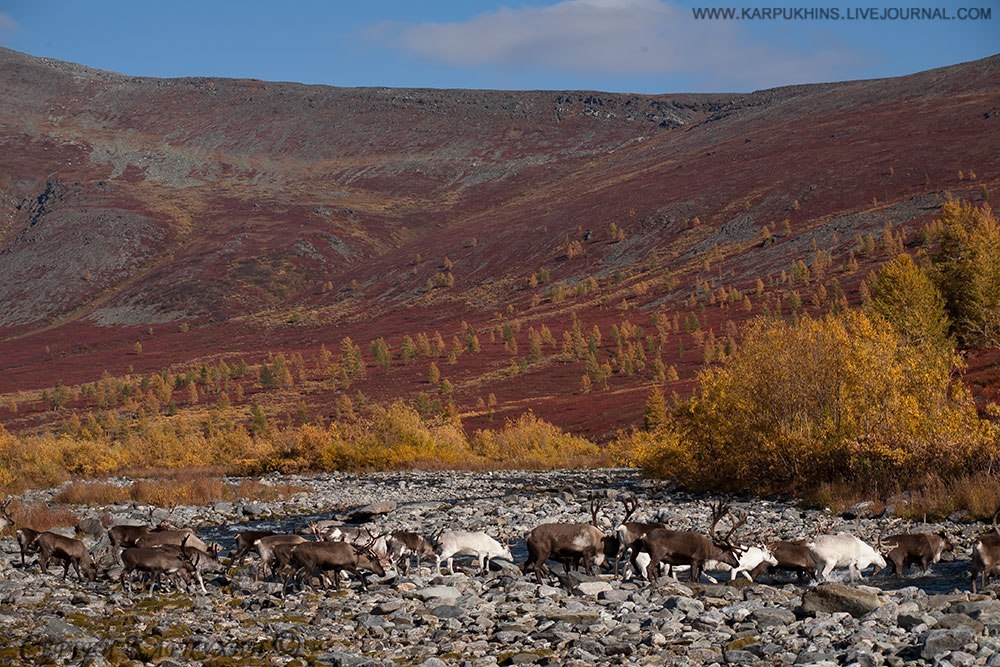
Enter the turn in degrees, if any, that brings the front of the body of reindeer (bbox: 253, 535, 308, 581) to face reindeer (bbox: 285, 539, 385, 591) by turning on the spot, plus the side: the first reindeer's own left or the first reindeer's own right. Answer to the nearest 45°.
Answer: approximately 45° to the first reindeer's own right

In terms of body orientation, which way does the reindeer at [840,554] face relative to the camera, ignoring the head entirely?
to the viewer's right

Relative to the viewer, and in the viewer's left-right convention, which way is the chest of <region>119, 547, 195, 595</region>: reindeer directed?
facing to the right of the viewer

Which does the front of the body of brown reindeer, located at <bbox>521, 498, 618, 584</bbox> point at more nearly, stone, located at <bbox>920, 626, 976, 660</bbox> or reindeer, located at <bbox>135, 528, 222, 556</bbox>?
the stone

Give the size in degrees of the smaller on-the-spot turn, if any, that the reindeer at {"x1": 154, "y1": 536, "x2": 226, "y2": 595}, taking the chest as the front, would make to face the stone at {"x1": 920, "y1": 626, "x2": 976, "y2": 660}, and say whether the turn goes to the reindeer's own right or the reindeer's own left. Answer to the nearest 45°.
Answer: approximately 45° to the reindeer's own right

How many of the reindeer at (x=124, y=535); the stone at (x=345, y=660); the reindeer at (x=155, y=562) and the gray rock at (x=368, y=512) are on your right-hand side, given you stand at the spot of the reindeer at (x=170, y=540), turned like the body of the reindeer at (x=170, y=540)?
2

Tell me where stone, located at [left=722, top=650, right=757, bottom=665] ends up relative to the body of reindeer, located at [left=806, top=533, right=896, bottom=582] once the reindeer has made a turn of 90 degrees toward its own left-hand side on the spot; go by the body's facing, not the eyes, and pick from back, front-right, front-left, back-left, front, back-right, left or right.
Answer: back

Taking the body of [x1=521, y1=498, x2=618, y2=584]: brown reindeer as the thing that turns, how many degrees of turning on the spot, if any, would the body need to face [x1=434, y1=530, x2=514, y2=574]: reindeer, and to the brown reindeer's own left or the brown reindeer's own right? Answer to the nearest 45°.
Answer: approximately 135° to the brown reindeer's own left

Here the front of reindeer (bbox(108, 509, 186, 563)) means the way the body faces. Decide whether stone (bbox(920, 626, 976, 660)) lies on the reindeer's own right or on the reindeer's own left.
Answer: on the reindeer's own right

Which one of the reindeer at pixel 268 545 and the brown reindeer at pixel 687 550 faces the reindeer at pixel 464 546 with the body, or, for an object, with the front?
the reindeer at pixel 268 545

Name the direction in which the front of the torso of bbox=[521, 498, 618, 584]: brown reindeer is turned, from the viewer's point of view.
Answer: to the viewer's right

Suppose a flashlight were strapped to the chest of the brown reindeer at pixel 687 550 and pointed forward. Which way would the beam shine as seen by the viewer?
to the viewer's right

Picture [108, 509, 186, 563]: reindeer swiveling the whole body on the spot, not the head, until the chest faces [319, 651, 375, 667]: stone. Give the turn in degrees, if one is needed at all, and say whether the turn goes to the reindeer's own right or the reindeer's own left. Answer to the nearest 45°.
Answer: approximately 90° to the reindeer's own right

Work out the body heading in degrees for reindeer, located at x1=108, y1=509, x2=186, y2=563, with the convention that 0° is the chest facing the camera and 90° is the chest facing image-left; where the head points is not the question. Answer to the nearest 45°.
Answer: approximately 270°
